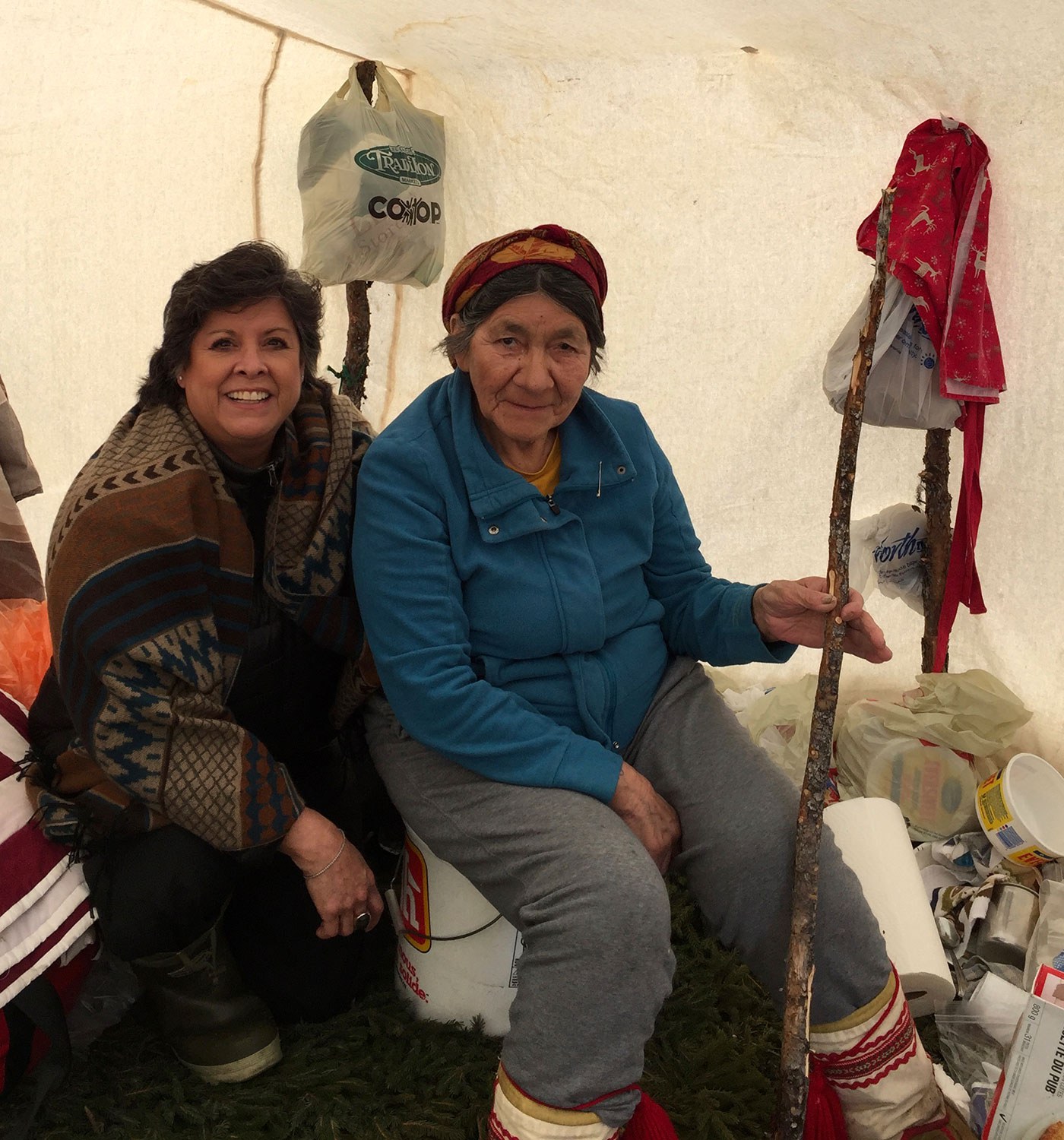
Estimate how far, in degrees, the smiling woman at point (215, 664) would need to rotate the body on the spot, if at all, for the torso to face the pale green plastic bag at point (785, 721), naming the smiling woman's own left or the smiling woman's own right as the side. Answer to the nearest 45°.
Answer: approximately 90° to the smiling woman's own left

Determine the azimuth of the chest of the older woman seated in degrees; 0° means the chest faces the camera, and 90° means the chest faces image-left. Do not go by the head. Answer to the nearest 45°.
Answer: approximately 315°

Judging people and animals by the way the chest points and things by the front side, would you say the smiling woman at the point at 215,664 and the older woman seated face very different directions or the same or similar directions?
same or similar directions

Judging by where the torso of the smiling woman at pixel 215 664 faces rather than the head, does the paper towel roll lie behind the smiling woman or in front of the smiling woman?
in front

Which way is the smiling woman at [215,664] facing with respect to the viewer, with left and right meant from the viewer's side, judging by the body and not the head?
facing the viewer and to the right of the viewer

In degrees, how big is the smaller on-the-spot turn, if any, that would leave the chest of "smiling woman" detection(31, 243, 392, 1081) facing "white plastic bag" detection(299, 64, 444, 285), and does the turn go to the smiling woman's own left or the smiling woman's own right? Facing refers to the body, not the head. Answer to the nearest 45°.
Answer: approximately 135° to the smiling woman's own left

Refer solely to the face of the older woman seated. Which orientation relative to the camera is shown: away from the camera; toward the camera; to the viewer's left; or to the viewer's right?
toward the camera

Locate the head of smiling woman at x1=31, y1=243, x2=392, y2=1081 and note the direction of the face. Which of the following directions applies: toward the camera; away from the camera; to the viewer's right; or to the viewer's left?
toward the camera

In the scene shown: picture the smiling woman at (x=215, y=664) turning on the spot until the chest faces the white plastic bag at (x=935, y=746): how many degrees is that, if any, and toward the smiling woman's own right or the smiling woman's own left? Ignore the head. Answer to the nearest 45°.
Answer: approximately 45° to the smiling woman's own left

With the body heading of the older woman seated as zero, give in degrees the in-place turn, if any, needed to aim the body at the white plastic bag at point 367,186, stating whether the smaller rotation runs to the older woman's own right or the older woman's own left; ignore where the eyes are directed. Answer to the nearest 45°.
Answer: approximately 180°

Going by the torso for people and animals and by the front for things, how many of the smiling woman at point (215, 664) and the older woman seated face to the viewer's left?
0

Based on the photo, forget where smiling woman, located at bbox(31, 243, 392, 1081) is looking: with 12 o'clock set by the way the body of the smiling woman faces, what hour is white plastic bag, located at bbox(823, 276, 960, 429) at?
The white plastic bag is roughly at 10 o'clock from the smiling woman.
